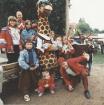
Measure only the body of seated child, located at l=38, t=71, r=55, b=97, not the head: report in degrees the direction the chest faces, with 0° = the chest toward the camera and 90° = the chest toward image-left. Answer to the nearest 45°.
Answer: approximately 0°

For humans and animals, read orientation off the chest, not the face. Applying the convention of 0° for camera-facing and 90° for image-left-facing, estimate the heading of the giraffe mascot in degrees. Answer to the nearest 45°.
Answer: approximately 315°

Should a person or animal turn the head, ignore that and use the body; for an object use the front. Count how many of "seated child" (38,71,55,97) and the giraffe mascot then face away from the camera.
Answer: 0

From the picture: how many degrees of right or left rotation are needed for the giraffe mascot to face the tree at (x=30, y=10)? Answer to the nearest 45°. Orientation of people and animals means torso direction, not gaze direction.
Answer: approximately 135° to its left
